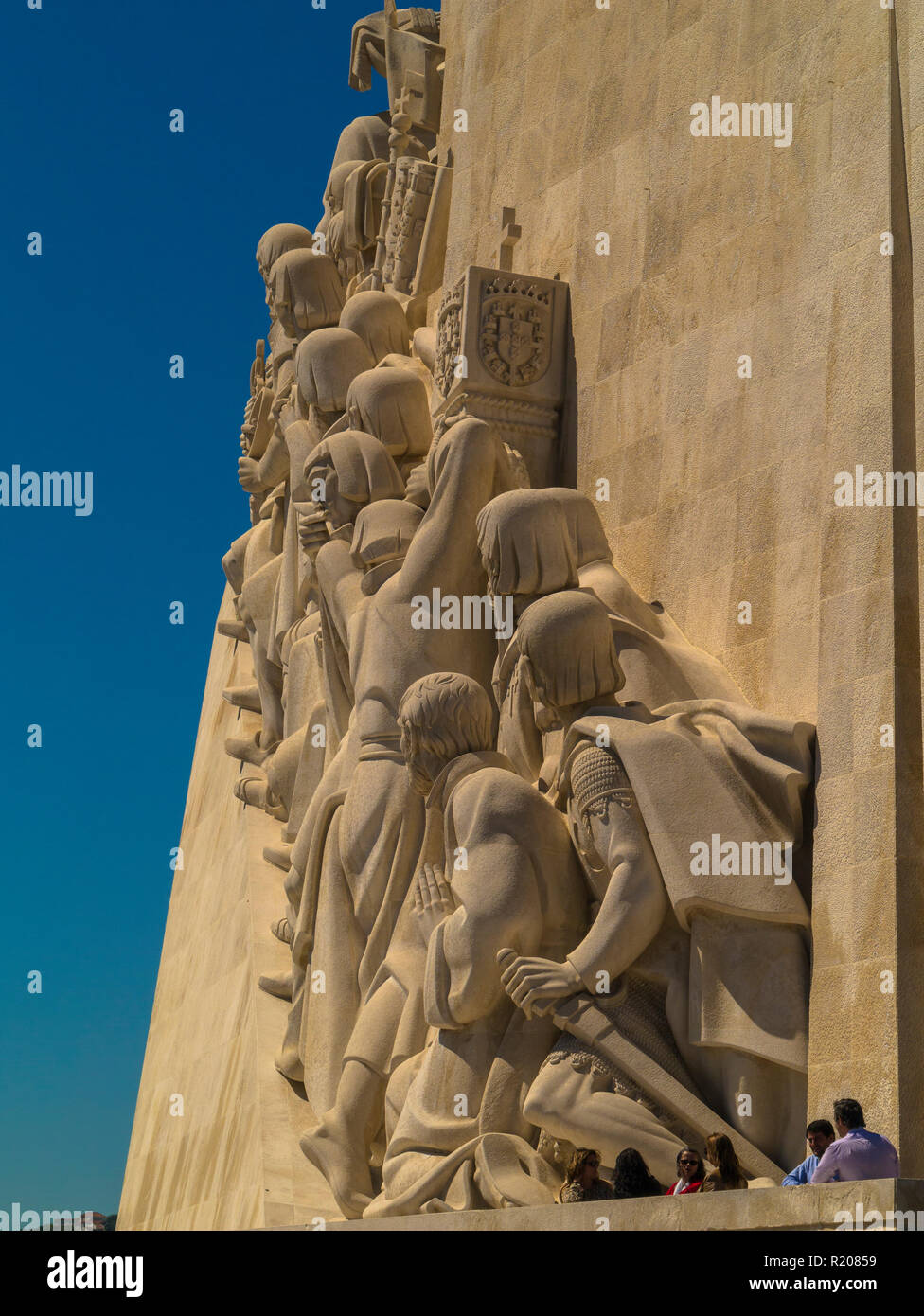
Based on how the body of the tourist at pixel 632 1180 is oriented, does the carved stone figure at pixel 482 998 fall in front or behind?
in front

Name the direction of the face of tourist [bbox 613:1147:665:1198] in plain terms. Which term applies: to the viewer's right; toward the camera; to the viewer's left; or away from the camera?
away from the camera

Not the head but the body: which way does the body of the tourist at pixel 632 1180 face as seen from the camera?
away from the camera

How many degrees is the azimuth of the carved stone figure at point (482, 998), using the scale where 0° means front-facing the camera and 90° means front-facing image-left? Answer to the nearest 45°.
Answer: approximately 90°

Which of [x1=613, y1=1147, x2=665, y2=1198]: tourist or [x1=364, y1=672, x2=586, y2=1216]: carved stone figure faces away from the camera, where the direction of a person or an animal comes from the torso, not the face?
the tourist

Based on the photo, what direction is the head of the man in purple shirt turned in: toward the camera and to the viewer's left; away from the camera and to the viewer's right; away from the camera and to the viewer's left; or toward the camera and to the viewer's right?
away from the camera and to the viewer's left

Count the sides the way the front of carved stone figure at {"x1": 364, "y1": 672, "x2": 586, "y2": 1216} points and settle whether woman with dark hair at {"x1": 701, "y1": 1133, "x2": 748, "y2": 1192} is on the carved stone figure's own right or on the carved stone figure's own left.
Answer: on the carved stone figure's own left

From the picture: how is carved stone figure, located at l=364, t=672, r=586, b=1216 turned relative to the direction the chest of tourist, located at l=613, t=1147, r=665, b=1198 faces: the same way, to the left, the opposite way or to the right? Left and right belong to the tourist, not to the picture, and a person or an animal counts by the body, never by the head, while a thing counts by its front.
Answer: to the left

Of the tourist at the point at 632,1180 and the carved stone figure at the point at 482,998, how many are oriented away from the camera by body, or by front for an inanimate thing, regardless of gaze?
1
